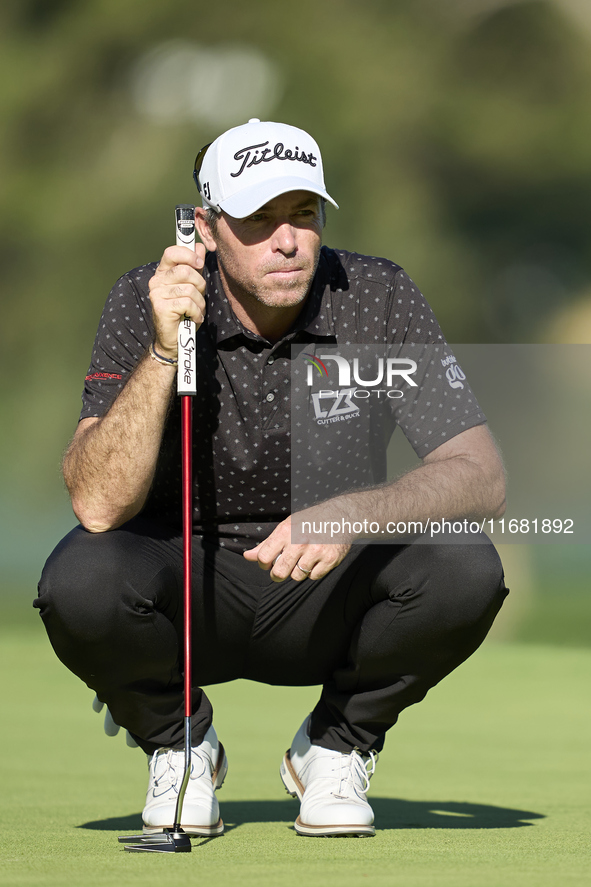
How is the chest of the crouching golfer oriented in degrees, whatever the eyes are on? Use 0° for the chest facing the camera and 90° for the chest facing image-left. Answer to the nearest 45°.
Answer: approximately 0°
